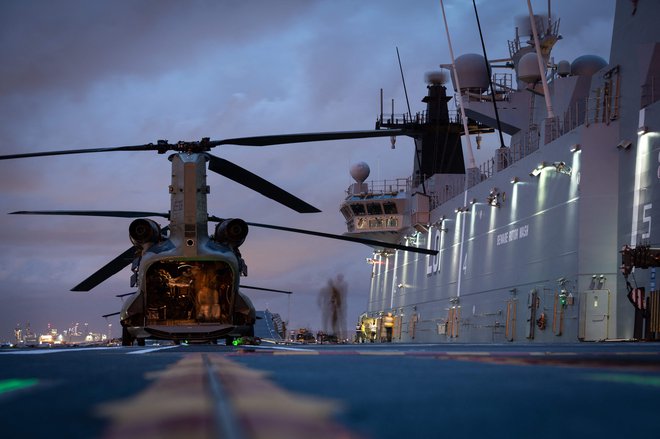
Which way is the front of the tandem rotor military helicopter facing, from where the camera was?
facing away from the viewer
